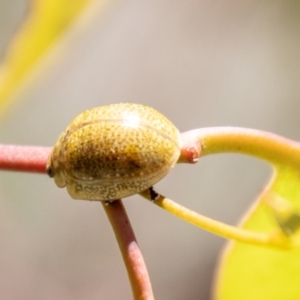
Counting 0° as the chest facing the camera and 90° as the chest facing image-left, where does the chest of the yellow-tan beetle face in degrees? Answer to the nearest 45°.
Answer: approximately 90°
